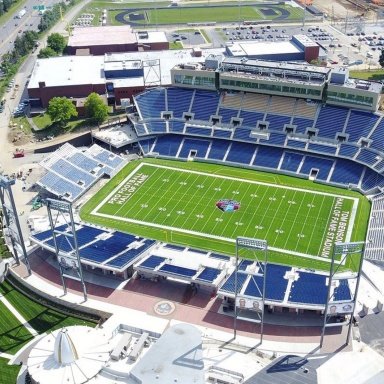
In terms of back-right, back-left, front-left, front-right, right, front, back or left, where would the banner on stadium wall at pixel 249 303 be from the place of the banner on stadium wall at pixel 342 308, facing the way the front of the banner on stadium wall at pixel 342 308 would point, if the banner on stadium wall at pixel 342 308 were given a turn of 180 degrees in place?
left

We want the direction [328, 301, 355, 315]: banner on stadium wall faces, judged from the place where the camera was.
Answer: facing the viewer

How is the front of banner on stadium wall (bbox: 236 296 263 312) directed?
toward the camera
